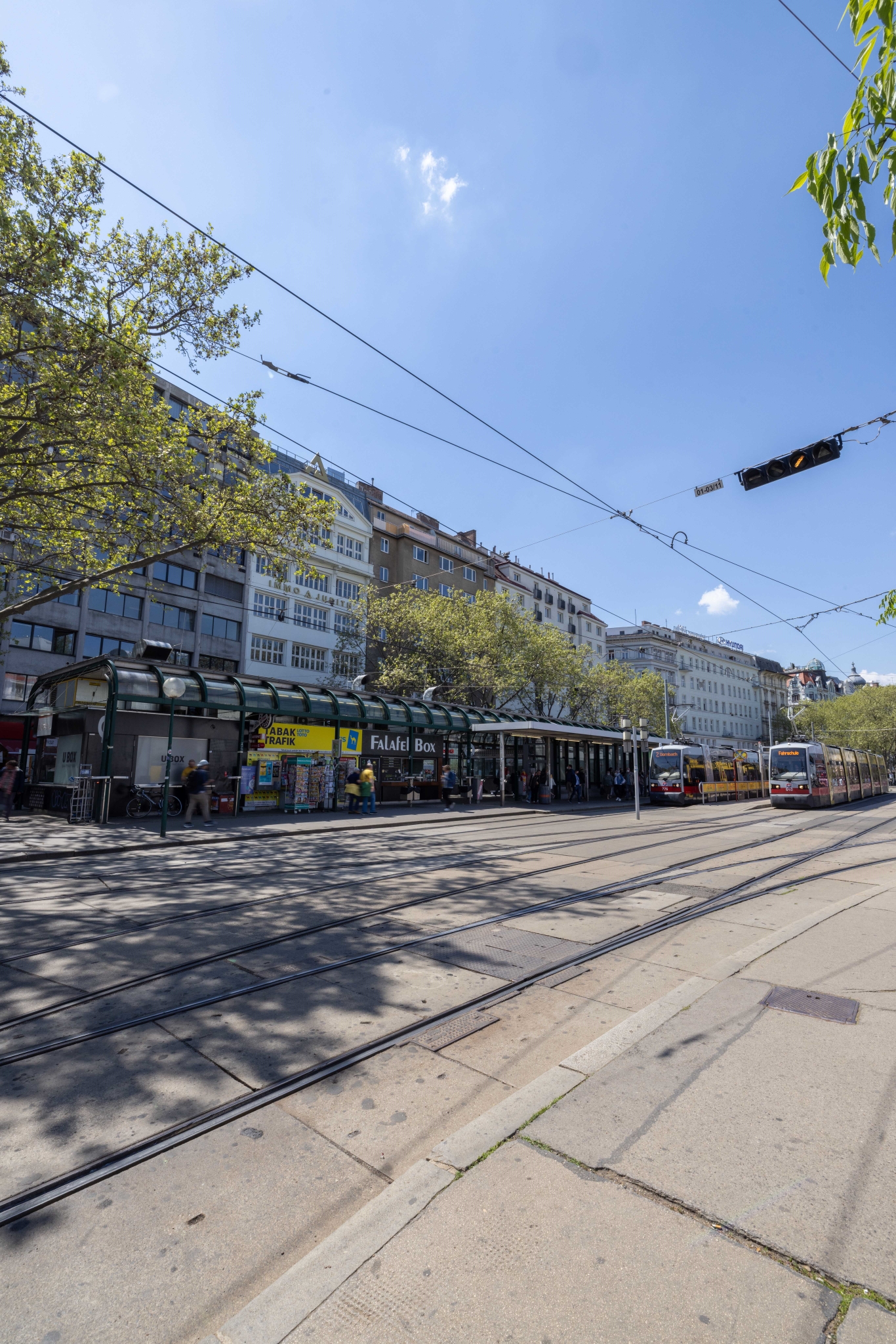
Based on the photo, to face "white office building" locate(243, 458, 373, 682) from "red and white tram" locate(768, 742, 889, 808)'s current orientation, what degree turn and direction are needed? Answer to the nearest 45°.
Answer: approximately 45° to its right

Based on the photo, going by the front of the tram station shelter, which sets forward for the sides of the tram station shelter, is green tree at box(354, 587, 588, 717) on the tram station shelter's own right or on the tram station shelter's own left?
on the tram station shelter's own left

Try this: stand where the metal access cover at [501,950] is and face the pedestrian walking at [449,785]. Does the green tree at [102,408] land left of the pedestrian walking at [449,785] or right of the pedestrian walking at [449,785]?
left

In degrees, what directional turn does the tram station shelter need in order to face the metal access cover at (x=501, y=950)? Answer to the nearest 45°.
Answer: approximately 45° to its right
